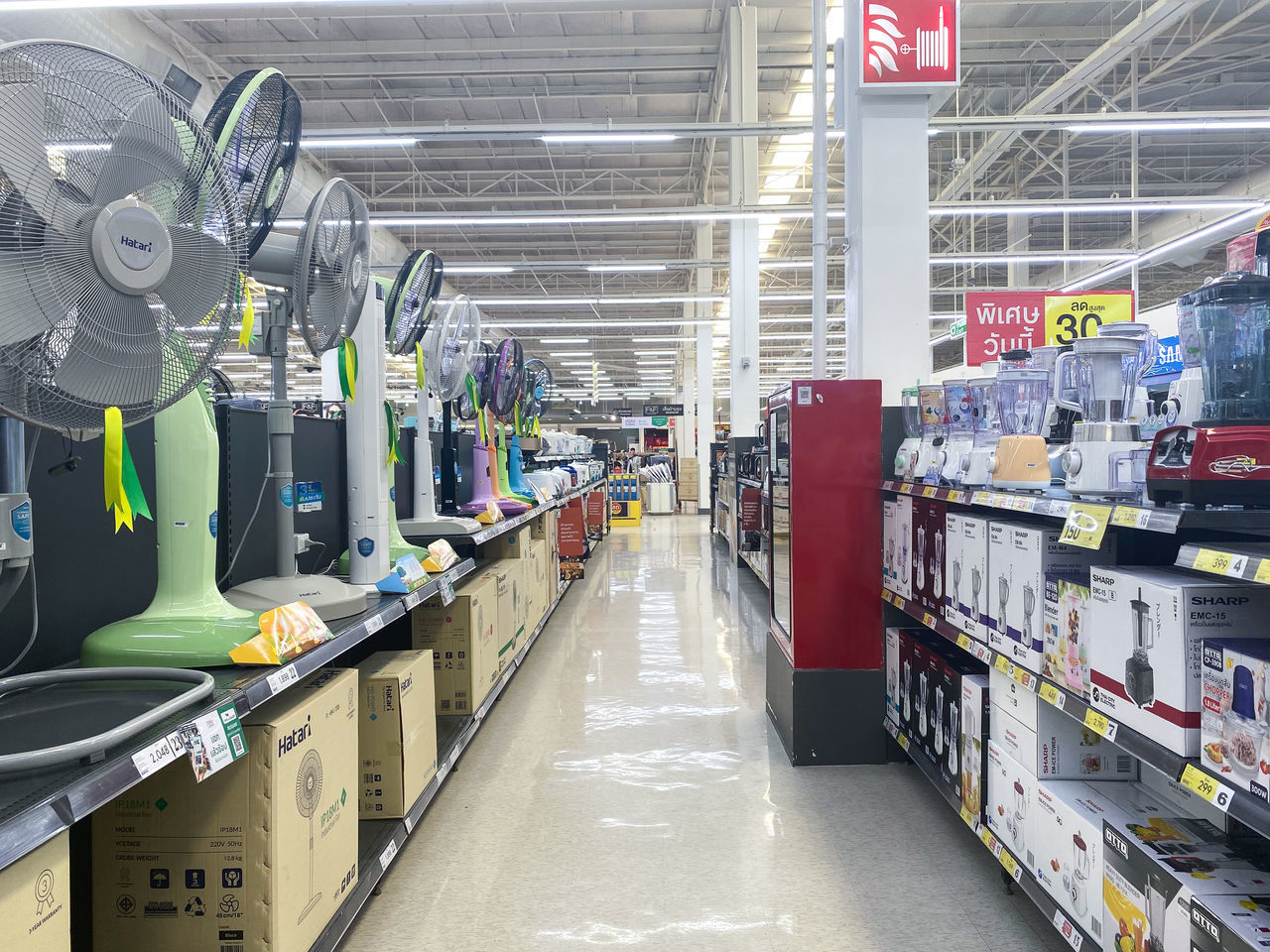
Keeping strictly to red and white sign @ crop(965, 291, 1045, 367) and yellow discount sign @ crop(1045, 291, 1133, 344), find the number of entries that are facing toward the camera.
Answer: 2

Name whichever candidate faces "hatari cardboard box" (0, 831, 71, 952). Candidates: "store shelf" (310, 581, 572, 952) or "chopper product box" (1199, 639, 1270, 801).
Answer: the chopper product box

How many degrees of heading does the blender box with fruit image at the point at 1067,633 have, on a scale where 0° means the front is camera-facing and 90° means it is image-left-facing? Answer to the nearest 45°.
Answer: approximately 45°

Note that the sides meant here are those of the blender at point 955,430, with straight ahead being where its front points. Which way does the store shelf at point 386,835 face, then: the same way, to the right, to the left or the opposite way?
the opposite way

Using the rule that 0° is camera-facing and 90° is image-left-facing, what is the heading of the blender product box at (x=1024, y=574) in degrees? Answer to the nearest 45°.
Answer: approximately 45°

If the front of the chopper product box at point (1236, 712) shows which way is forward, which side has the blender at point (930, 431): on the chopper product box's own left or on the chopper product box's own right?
on the chopper product box's own right

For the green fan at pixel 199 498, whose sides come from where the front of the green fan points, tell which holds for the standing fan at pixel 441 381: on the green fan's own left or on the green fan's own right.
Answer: on the green fan's own left

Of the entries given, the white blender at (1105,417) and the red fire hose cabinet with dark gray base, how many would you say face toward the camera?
0

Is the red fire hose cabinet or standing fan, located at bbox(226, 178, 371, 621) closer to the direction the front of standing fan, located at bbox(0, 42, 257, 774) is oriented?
the red fire hose cabinet

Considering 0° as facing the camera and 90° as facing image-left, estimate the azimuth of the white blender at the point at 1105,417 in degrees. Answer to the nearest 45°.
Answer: approximately 90°

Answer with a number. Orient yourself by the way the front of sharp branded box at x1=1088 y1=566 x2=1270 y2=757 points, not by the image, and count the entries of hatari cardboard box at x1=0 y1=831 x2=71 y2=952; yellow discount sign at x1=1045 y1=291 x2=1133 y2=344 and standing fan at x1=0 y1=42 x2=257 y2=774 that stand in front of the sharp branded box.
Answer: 2

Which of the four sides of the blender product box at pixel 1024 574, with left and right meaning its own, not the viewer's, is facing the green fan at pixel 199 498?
front

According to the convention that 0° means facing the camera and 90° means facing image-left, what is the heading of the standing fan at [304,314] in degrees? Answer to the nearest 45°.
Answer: approximately 315°

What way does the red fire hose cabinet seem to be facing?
to the viewer's left

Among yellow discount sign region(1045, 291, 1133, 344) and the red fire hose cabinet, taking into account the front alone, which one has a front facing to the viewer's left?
the red fire hose cabinet

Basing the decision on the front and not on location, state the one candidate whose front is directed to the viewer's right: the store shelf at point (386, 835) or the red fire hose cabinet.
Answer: the store shelf
